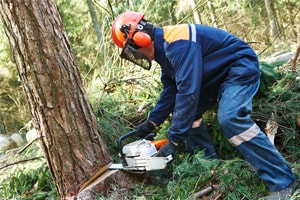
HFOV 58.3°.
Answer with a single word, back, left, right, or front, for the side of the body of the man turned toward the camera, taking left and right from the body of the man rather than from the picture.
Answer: left

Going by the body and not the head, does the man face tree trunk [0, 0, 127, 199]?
yes

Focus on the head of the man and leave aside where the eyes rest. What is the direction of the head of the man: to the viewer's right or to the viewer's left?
to the viewer's left
